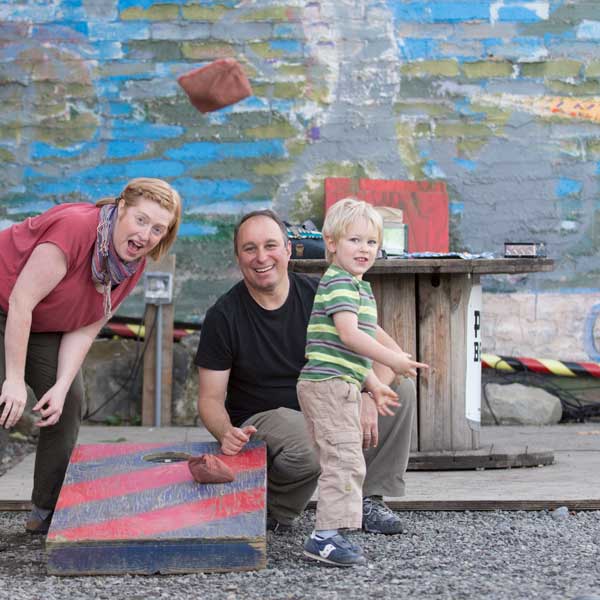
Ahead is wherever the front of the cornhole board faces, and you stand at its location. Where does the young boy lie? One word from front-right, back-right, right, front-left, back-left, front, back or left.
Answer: left

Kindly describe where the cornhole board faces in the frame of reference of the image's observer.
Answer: facing the viewer

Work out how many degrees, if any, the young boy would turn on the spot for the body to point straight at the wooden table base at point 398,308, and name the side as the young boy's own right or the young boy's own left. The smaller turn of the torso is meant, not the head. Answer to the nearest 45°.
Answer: approximately 90° to the young boy's own left

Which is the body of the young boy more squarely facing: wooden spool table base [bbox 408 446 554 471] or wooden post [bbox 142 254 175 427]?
the wooden spool table base

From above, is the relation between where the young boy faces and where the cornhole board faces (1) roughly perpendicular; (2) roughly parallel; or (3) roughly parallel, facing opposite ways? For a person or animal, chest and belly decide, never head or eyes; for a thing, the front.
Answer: roughly perpendicular

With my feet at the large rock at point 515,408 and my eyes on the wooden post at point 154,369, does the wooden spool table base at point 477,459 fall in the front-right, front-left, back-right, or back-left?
front-left

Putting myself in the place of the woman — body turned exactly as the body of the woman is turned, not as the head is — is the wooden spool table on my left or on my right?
on my left

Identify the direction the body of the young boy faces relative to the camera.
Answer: to the viewer's right

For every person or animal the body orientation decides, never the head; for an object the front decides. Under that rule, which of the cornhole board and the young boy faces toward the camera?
the cornhole board

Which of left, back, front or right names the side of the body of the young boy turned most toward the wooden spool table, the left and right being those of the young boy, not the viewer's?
left

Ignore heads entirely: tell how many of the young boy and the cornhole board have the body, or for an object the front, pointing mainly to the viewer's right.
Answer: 1

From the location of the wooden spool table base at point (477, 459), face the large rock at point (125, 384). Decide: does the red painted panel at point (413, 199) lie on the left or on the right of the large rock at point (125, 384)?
right

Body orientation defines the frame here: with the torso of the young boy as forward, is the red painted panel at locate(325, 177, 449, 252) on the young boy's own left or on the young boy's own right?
on the young boy's own left

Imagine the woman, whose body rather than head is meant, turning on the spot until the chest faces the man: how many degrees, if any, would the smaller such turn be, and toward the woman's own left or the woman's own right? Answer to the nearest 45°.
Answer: approximately 45° to the woman's own left
